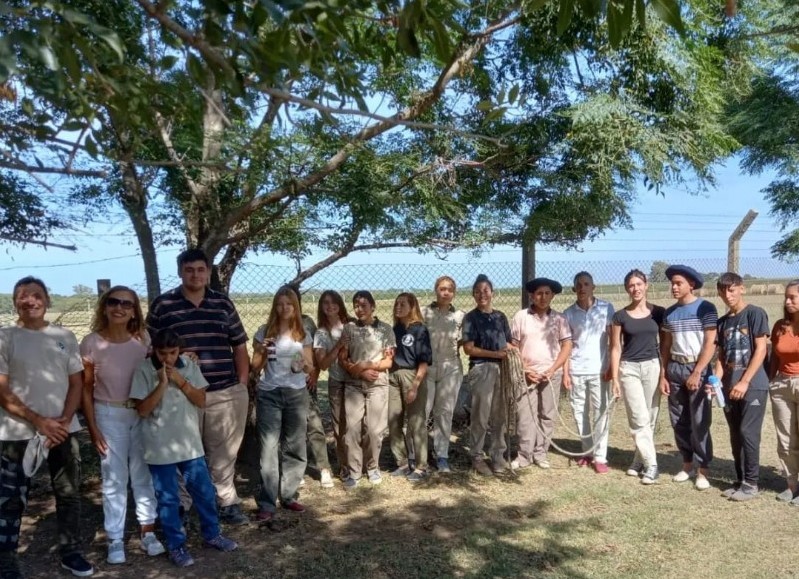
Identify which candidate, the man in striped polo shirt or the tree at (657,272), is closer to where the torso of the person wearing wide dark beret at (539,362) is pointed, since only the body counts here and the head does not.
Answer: the man in striped polo shirt

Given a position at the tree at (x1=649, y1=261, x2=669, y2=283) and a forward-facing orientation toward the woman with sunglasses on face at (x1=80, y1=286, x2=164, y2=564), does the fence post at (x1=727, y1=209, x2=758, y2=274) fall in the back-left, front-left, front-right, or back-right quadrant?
front-left

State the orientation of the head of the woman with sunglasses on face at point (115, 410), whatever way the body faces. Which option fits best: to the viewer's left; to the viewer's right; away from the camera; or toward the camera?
toward the camera

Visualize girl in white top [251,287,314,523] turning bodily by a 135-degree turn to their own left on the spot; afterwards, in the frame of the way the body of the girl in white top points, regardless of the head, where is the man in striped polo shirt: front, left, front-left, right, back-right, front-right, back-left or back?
back

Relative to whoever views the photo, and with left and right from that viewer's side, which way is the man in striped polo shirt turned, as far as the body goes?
facing the viewer

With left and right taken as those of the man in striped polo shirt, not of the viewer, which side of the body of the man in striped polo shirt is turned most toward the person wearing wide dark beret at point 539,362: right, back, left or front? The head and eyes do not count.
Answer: left

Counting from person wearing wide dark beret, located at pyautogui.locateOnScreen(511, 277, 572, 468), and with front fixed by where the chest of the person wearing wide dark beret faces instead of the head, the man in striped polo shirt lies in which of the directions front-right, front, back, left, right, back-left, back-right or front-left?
front-right

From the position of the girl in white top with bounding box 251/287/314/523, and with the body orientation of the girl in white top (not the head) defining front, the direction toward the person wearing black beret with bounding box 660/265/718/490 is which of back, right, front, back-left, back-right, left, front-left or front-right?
left

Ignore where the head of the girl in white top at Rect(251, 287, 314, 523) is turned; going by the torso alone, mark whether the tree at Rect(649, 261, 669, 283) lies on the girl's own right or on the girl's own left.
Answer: on the girl's own left

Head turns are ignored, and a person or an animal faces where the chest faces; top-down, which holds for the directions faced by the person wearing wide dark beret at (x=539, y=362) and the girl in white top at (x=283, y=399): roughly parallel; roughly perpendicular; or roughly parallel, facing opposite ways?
roughly parallel

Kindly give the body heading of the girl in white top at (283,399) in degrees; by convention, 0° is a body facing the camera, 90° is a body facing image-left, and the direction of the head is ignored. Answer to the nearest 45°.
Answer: approximately 0°

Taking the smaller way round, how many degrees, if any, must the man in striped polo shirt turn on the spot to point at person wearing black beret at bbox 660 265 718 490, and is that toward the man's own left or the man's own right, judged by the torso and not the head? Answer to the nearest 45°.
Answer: approximately 90° to the man's own left

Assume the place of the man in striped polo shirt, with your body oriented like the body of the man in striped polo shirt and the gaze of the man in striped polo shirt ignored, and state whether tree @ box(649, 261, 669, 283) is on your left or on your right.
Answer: on your left
